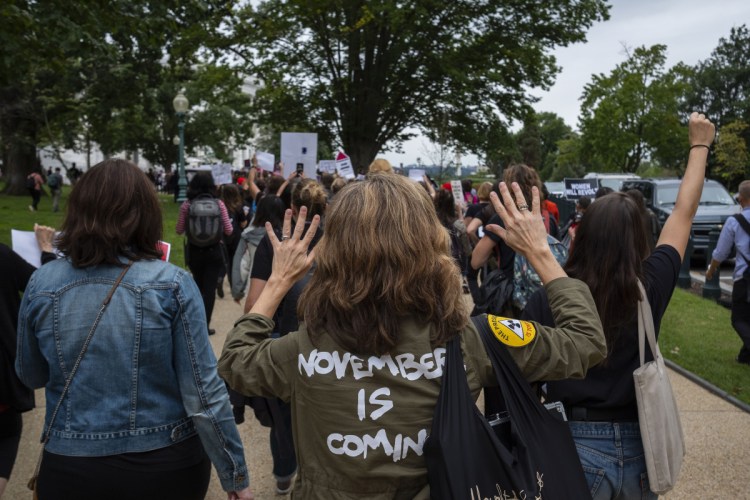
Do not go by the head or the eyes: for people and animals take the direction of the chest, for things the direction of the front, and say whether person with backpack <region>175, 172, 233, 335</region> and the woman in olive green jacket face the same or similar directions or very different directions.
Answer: same or similar directions

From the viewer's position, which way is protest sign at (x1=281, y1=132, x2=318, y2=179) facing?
facing away from the viewer

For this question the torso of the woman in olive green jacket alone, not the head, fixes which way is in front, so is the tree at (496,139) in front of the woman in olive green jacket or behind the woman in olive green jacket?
in front

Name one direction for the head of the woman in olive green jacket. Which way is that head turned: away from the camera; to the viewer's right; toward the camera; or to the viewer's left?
away from the camera

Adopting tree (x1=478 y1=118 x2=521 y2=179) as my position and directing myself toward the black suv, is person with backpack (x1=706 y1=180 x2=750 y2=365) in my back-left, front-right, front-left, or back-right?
front-right

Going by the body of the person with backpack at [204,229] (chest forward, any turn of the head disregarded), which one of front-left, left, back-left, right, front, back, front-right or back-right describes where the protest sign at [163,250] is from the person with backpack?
back

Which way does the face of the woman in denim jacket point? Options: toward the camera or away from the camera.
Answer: away from the camera

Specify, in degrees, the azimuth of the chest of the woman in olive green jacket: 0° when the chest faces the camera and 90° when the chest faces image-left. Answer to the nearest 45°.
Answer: approximately 180°

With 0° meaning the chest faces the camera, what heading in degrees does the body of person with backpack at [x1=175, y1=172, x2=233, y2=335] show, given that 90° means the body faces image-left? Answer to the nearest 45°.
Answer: approximately 180°

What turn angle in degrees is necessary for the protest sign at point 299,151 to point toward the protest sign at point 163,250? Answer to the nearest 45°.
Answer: approximately 180°

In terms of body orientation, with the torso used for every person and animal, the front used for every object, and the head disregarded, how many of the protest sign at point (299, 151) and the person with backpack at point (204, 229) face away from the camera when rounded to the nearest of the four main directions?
2

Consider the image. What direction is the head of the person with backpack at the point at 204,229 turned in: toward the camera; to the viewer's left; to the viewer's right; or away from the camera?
away from the camera

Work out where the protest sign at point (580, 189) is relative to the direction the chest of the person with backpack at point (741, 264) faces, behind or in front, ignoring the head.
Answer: in front
